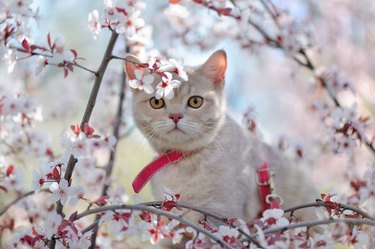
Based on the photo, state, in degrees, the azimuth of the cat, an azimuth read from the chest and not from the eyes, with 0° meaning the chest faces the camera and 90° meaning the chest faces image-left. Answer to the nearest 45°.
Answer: approximately 45°
